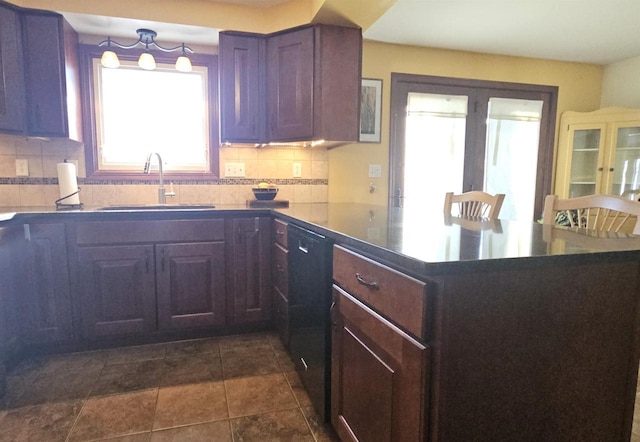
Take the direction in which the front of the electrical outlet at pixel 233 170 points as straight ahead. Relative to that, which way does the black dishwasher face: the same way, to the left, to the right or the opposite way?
to the right

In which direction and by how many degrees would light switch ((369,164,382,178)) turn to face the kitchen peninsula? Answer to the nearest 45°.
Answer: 0° — it already faces it

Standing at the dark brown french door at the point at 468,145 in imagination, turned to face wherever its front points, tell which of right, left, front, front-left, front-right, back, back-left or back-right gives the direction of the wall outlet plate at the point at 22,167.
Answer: front-right

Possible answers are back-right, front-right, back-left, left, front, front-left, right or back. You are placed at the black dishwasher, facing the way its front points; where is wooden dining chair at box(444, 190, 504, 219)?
back-right

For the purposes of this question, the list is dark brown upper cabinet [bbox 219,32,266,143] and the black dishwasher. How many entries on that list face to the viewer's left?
1

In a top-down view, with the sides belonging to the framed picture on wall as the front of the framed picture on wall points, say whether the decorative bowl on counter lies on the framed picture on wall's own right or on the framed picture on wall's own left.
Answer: on the framed picture on wall's own right

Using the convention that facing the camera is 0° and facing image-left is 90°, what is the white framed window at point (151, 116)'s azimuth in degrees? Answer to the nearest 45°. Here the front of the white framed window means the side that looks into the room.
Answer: approximately 0°

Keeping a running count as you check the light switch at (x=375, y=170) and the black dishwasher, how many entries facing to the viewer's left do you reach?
1

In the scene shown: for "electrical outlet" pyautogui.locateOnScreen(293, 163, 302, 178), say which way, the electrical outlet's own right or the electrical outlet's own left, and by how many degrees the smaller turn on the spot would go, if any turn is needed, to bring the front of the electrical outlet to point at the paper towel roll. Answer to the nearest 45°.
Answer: approximately 90° to the electrical outlet's own right

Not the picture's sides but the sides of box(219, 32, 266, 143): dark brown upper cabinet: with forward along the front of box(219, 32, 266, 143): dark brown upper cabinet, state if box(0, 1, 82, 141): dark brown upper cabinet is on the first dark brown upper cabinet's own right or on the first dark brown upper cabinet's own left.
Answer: on the first dark brown upper cabinet's own right
